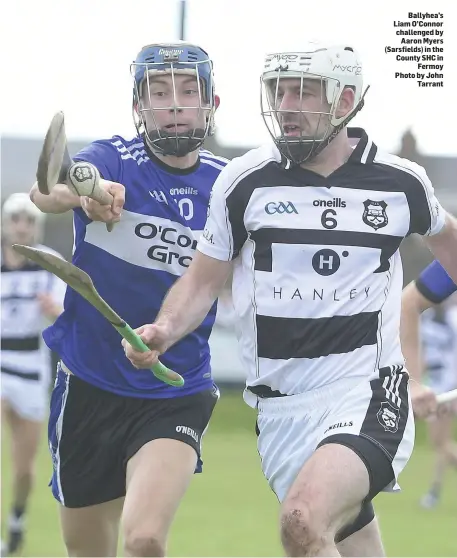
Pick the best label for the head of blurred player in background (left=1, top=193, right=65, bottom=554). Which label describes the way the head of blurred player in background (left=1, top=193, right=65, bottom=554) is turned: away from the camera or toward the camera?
toward the camera

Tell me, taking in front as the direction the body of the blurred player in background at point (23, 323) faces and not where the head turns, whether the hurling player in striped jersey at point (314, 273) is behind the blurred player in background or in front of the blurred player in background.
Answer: in front

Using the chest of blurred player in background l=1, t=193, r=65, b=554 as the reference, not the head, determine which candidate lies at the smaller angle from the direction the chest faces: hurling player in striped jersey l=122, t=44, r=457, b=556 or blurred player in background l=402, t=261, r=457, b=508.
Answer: the hurling player in striped jersey

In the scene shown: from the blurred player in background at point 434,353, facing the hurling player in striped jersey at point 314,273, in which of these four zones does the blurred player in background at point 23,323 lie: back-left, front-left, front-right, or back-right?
front-right

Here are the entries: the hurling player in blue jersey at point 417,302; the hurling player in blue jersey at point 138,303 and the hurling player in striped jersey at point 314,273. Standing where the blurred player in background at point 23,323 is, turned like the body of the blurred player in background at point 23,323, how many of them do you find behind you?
0

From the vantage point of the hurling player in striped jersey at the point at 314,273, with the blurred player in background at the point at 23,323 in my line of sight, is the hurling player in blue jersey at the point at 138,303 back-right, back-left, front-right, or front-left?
front-left

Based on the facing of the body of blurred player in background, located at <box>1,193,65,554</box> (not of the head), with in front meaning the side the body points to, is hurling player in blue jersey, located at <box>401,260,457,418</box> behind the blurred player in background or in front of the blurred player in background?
in front

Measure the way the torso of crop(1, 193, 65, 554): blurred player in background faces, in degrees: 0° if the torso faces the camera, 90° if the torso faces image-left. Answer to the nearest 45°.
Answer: approximately 0°

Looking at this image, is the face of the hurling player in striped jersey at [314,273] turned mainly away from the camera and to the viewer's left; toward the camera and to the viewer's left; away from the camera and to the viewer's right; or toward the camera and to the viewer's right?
toward the camera and to the viewer's left

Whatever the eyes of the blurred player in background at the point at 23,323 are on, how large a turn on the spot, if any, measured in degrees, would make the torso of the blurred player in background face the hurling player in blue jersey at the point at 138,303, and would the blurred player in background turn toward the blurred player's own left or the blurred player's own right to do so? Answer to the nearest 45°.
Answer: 0° — they already face them

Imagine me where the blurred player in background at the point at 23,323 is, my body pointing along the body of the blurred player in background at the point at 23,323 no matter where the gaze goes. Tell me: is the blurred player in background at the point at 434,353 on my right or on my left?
on my left
